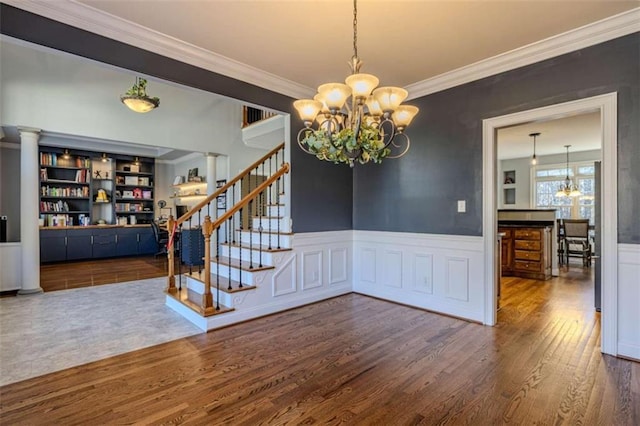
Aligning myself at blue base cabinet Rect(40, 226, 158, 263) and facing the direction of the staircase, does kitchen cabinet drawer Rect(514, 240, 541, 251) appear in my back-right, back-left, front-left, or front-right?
front-left

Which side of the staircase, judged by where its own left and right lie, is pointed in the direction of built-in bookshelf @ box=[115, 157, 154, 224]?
right

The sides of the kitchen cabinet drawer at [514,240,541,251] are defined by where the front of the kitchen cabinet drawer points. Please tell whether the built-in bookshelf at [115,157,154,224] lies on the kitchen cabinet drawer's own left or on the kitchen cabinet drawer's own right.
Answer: on the kitchen cabinet drawer's own right

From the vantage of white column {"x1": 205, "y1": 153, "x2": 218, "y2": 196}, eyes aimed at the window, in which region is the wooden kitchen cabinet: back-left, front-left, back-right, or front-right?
front-right

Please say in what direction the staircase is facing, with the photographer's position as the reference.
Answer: facing the viewer and to the left of the viewer

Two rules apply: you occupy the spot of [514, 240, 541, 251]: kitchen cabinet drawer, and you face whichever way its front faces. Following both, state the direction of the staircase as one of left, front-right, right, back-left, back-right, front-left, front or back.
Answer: front-right

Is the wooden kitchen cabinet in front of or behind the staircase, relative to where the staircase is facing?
behind

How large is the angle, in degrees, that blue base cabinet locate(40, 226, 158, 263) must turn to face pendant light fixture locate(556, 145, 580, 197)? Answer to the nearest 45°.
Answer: approximately 45° to its left

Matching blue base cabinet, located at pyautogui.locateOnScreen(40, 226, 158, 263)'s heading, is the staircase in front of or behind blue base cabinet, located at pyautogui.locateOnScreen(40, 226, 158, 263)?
in front

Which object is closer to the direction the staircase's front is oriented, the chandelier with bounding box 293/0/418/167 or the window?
the chandelier

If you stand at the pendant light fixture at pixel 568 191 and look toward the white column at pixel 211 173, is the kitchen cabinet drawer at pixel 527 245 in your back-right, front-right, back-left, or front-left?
front-left

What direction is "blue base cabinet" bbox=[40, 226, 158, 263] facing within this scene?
toward the camera

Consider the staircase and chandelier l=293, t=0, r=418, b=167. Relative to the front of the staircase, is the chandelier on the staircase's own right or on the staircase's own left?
on the staircase's own left

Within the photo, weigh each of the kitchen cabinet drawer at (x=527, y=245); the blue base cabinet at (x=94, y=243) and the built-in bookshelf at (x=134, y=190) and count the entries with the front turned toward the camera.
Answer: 3

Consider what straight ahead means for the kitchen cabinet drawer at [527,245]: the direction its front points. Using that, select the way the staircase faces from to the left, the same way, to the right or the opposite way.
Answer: the same way
